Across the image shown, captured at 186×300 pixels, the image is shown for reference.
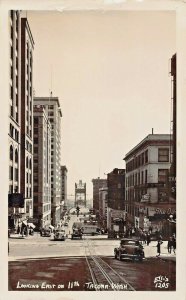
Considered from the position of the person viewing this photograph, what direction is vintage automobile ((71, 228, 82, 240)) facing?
facing the viewer
